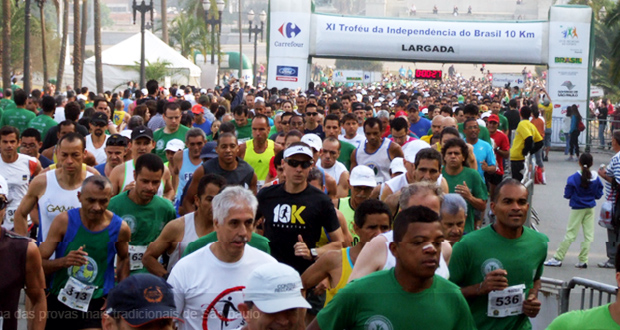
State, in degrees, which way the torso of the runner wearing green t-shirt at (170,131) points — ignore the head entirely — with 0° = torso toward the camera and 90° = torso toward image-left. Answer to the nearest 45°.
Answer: approximately 0°

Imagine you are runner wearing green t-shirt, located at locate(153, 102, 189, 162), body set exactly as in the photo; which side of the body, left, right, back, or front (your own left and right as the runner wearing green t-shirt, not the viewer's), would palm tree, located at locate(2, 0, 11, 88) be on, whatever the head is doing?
back

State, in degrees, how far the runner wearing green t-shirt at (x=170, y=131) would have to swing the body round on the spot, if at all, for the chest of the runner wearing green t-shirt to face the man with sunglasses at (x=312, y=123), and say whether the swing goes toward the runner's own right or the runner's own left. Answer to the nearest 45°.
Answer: approximately 135° to the runner's own left

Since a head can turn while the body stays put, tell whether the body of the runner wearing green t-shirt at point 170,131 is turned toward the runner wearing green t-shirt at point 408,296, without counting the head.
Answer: yes

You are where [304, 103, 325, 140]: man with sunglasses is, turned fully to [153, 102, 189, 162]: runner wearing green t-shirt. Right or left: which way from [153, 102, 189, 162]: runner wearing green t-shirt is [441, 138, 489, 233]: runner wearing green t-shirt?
left

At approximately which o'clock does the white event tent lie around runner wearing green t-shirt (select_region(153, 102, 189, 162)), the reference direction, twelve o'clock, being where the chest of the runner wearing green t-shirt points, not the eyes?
The white event tent is roughly at 6 o'clock from the runner wearing green t-shirt.

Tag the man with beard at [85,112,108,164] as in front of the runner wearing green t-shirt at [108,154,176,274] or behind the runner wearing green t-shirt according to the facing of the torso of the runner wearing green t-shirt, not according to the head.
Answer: behind

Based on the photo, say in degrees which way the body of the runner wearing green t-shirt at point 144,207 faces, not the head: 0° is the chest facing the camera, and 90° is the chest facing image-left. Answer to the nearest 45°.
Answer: approximately 0°

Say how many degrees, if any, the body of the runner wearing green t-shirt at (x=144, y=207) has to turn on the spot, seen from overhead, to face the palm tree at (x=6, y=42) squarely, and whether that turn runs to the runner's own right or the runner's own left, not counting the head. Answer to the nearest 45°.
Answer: approximately 180°
